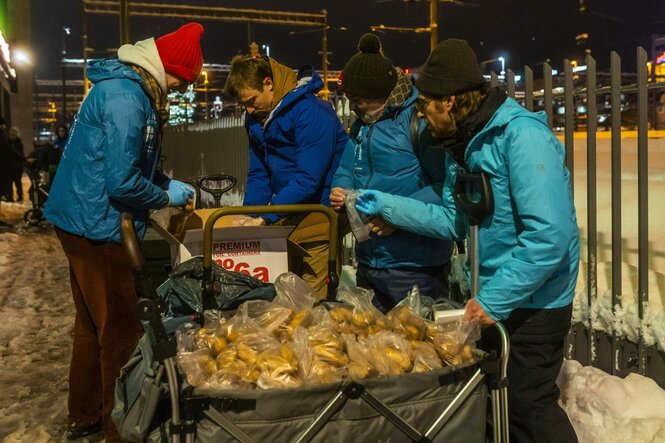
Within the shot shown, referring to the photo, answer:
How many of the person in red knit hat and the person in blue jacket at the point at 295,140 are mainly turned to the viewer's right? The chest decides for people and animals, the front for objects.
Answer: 1

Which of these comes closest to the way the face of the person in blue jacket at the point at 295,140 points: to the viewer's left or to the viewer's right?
to the viewer's left

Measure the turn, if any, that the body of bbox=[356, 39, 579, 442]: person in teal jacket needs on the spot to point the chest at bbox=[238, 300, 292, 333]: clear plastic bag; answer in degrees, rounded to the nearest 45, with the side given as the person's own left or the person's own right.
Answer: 0° — they already face it

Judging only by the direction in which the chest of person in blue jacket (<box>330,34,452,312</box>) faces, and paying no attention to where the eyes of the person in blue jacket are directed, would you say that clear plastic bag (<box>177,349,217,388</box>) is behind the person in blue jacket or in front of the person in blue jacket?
in front

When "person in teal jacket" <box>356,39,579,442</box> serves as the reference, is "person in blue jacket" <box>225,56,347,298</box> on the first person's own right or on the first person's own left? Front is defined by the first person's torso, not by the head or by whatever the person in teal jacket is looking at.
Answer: on the first person's own right

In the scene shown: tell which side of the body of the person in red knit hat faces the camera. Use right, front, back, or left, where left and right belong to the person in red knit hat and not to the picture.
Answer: right

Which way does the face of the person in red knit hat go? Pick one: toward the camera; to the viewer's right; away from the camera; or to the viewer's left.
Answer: to the viewer's right

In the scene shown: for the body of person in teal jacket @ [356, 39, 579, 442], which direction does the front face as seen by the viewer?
to the viewer's left

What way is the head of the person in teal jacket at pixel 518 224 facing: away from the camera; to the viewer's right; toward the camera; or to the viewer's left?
to the viewer's left

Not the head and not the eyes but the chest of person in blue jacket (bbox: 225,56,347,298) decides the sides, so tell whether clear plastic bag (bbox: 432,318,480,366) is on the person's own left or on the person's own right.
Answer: on the person's own left
